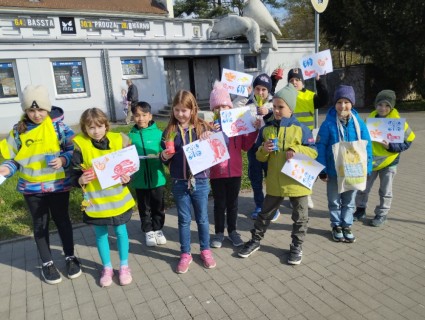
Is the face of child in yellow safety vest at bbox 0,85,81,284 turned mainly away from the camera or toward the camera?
toward the camera

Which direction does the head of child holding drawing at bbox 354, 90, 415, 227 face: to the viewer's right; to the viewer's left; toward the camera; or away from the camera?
toward the camera

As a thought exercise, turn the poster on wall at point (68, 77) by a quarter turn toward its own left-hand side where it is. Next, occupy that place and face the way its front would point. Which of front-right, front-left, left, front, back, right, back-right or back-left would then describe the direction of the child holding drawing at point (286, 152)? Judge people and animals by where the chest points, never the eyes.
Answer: right

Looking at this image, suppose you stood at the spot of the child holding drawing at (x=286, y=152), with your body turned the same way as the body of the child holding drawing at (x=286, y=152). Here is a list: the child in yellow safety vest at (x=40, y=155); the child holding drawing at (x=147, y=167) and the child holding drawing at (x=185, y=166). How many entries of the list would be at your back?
0

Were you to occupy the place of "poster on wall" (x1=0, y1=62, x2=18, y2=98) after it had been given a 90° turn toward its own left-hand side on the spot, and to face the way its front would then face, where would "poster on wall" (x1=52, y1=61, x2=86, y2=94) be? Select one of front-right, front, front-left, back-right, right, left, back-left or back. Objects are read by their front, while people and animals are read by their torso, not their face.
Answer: front

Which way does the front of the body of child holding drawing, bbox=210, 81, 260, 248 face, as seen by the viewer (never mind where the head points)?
toward the camera

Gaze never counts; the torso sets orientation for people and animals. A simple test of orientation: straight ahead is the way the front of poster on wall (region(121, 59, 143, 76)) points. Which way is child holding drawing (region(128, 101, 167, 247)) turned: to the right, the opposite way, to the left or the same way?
the same way

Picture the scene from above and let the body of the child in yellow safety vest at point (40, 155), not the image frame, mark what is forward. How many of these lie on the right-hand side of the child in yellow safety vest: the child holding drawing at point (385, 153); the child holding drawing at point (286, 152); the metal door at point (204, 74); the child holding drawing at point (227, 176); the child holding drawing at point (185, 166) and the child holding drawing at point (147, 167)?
0

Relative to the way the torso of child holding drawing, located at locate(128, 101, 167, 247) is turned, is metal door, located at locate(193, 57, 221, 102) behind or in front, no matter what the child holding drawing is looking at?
behind

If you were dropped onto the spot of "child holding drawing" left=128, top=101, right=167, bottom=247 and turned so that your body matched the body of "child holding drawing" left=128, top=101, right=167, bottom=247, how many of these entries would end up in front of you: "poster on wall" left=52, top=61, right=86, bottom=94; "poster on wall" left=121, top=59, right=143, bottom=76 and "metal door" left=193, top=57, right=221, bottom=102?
0

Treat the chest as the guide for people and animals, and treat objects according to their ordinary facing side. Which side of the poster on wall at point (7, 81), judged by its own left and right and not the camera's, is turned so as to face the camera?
front

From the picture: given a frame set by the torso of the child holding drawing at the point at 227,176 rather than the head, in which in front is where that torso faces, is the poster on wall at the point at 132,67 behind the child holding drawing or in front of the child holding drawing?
behind

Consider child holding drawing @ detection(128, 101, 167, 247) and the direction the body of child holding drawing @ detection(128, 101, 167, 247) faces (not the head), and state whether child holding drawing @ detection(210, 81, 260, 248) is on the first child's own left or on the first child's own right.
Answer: on the first child's own left

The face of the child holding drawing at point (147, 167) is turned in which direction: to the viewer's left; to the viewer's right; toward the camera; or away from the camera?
toward the camera

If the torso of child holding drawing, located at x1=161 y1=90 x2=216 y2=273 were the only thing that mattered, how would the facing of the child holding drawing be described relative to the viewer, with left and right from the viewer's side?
facing the viewer

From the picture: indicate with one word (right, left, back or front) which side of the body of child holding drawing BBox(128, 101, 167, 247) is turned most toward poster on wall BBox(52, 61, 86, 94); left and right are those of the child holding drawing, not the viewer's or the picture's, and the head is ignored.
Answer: back
